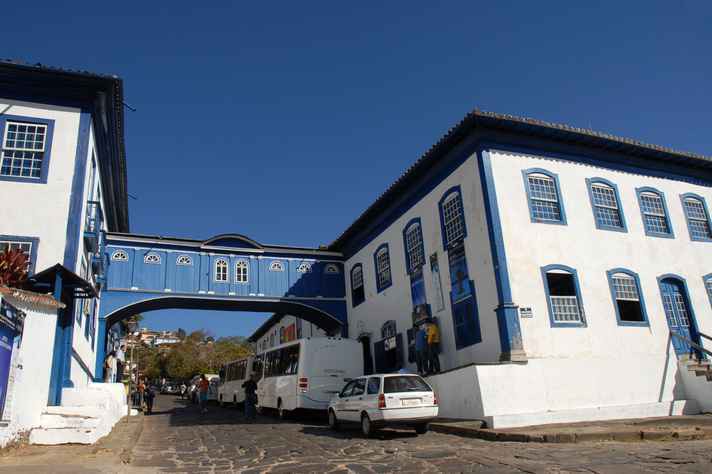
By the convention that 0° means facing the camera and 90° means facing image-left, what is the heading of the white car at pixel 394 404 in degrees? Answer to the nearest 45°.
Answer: approximately 135°

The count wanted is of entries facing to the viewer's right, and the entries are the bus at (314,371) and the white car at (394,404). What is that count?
0

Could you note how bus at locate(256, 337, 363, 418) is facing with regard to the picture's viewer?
facing away from the viewer and to the left of the viewer
